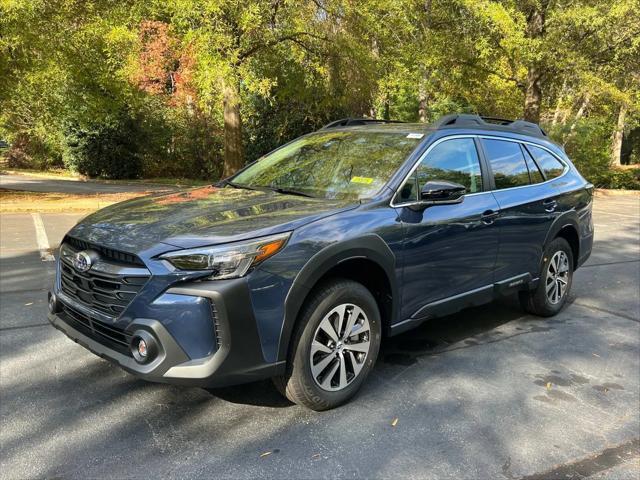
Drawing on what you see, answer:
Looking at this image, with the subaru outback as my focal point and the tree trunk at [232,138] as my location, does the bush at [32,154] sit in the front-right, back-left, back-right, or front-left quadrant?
back-right

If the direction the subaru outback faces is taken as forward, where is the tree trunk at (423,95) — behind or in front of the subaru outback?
behind

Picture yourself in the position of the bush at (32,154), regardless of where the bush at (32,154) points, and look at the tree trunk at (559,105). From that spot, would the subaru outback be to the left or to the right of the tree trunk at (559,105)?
right

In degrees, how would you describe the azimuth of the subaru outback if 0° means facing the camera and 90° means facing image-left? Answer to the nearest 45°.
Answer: approximately 45°

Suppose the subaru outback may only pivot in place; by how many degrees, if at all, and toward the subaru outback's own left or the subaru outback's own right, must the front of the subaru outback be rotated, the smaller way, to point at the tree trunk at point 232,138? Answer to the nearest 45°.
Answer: approximately 135° to the subaru outback's own right

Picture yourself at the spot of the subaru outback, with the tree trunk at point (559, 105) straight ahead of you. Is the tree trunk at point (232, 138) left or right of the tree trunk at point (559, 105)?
left

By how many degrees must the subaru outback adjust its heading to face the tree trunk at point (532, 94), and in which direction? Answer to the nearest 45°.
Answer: approximately 180°

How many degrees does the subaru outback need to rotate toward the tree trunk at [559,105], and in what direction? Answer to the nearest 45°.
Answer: approximately 180°

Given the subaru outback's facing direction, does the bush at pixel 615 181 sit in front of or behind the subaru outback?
behind
